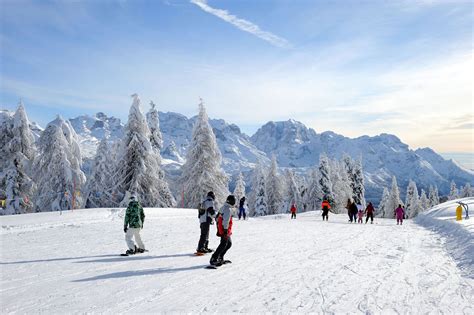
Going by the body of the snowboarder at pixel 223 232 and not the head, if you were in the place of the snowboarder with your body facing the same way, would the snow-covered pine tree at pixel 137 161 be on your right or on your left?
on your left

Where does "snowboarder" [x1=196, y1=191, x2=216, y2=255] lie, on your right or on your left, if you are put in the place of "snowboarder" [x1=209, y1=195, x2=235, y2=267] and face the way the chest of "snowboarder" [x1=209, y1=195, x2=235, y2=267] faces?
on your left
